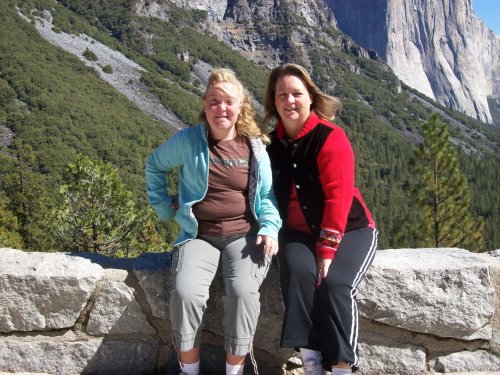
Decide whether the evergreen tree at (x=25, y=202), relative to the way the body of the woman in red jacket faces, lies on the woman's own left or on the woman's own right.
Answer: on the woman's own right

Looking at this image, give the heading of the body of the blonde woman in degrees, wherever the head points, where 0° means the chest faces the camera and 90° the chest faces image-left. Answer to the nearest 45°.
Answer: approximately 0°

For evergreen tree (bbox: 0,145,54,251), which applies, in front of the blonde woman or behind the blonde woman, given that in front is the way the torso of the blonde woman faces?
behind

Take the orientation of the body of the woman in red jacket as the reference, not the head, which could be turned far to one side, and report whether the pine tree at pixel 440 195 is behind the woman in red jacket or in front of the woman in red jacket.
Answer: behind

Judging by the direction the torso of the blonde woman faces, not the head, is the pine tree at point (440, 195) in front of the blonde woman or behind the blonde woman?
behind
